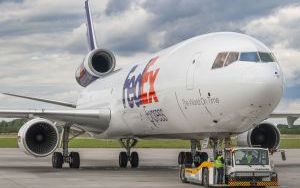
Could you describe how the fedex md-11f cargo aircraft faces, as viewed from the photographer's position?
facing the viewer and to the right of the viewer
